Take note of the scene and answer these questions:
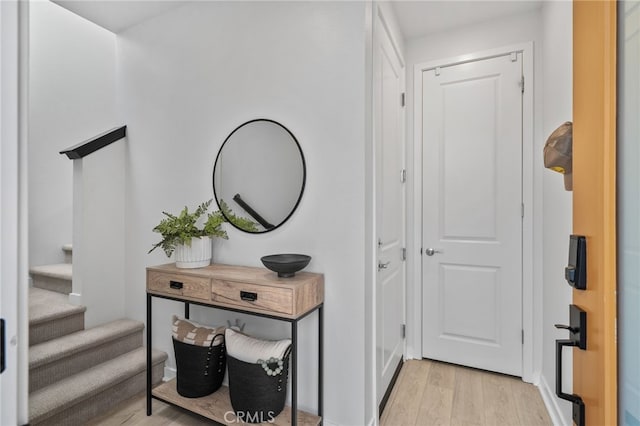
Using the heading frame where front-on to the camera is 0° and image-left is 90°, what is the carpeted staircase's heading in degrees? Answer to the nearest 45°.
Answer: approximately 315°

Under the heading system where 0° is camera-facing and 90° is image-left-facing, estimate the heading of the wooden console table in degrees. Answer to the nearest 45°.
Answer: approximately 45°

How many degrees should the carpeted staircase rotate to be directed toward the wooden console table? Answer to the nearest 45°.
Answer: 0° — it already faces it

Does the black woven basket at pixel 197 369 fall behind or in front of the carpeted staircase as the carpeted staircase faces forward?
in front

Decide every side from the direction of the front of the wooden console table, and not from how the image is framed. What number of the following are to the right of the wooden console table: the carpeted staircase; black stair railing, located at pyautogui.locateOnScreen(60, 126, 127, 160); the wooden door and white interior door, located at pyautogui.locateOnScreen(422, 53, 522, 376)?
2

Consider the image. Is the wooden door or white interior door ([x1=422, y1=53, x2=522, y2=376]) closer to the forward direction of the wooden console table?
the wooden door

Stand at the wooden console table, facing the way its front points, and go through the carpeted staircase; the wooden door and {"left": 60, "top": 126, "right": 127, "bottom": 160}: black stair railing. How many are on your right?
2

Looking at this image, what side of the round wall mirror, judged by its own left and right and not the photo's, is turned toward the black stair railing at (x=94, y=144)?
right
